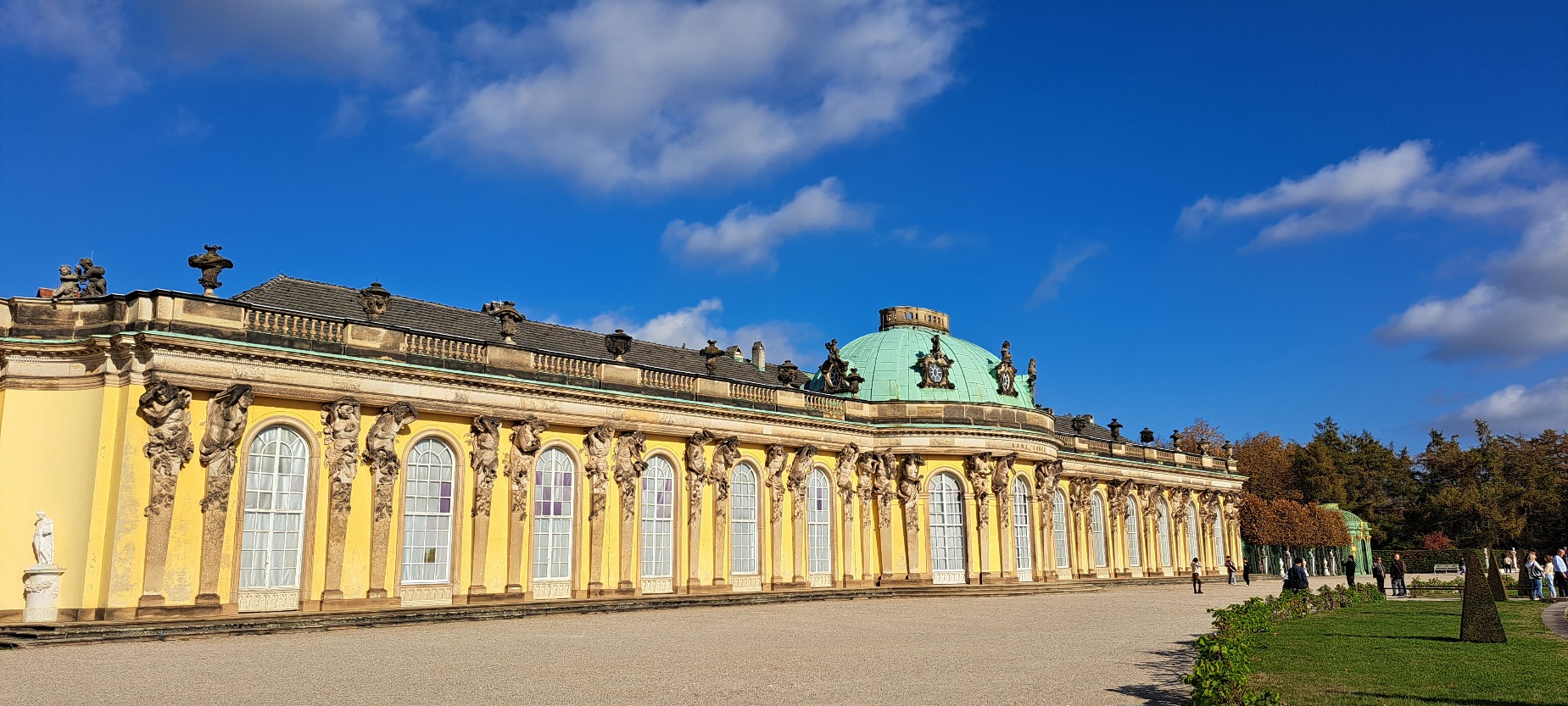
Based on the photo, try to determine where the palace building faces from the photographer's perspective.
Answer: facing the viewer and to the right of the viewer

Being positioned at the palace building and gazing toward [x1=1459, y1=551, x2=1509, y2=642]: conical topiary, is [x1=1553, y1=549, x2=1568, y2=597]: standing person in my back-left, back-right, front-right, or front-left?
front-left

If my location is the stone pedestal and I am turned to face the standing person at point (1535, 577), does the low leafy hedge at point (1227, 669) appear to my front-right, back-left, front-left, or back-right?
front-right

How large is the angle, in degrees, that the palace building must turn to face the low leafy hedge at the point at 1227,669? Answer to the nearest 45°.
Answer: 0° — it already faces it

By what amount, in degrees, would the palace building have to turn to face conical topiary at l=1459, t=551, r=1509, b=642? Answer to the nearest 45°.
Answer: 0° — it already faces it

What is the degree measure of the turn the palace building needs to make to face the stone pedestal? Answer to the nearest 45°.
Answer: approximately 90° to its right

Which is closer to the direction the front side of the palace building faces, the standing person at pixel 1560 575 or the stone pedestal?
the standing person

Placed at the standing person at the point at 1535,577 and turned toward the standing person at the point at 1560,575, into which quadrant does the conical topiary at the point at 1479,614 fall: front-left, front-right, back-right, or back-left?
back-right

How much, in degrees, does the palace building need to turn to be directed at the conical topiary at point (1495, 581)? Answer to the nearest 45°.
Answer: approximately 45° to its left

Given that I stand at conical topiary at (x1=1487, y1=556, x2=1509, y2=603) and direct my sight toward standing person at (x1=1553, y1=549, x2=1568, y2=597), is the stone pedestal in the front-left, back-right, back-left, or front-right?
back-left

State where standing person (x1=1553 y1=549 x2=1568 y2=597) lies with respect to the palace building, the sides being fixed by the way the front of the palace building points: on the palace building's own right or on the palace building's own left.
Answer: on the palace building's own left

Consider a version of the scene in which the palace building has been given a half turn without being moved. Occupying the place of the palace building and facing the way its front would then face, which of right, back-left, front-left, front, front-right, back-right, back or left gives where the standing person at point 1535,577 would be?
back-right
